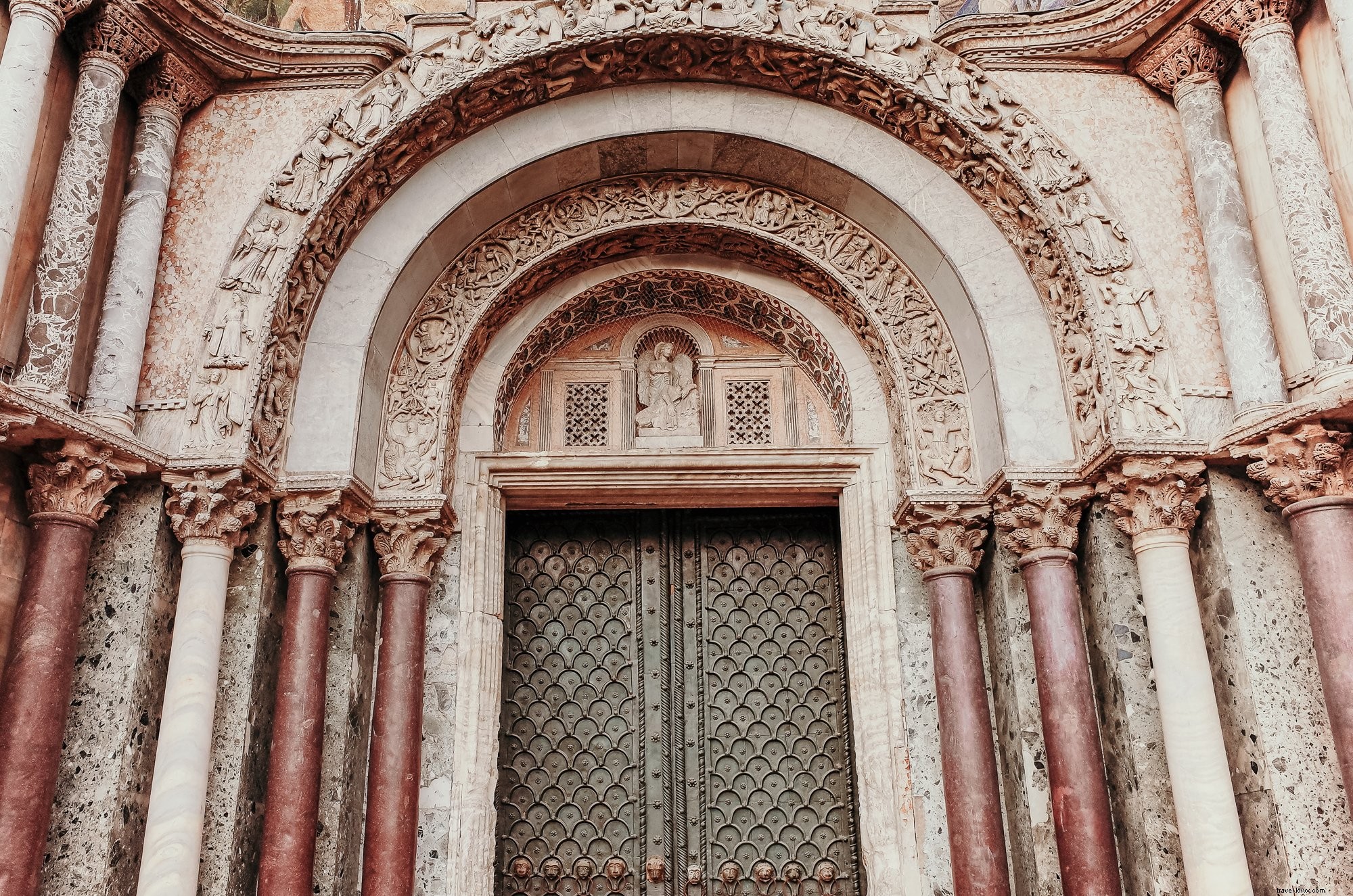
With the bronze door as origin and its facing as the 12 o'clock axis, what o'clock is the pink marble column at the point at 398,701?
The pink marble column is roughly at 2 o'clock from the bronze door.

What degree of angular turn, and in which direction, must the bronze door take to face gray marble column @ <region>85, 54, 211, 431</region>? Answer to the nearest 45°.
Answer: approximately 45° to its right

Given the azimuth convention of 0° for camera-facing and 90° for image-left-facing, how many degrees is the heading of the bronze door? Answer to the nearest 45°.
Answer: approximately 0°

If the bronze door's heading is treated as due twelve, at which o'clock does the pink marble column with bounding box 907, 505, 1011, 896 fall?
The pink marble column is roughly at 10 o'clock from the bronze door.

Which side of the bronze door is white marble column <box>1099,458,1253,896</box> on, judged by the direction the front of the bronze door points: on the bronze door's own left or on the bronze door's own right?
on the bronze door's own left

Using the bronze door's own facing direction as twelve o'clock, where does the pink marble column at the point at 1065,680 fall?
The pink marble column is roughly at 10 o'clock from the bronze door.

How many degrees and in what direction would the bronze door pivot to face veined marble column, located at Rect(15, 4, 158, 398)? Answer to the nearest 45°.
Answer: approximately 45° to its right

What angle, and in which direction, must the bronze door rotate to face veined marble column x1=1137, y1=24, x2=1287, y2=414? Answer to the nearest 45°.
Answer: approximately 45° to its left

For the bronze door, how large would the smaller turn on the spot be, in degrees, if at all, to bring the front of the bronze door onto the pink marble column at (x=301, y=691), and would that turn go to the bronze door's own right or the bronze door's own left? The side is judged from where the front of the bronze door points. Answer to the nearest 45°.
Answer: approximately 45° to the bronze door's own right
